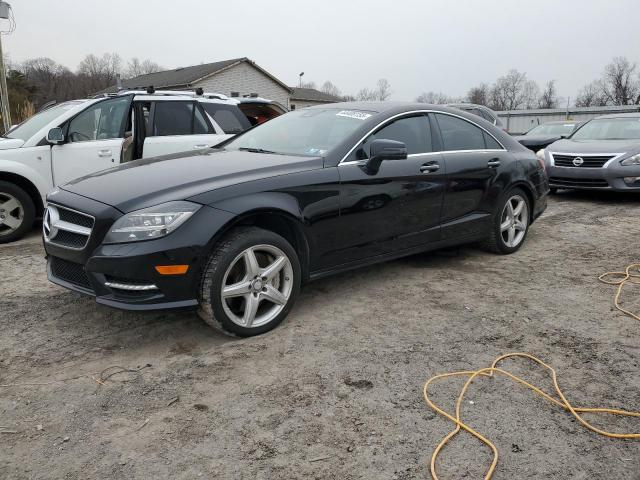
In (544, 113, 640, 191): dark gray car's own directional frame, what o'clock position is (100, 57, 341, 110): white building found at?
The white building is roughly at 3 o'clock from the dark gray car.

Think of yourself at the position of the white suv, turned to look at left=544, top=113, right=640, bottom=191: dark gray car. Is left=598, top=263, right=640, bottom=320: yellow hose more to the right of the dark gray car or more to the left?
right

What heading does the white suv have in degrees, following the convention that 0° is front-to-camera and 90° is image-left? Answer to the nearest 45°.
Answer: approximately 45°

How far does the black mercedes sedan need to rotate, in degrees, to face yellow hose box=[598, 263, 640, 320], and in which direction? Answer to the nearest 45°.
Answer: approximately 135° to its left

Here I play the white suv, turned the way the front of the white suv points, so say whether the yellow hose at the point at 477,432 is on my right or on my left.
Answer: on my left

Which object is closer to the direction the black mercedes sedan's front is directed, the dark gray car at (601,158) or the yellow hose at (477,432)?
the yellow hose

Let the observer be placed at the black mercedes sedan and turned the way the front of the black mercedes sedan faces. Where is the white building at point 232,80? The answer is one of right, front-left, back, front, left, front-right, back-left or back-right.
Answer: back-right

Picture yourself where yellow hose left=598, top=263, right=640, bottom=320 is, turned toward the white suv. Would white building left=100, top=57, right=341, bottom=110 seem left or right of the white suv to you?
right

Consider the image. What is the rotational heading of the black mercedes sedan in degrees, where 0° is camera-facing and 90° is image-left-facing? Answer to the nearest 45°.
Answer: approximately 45°
